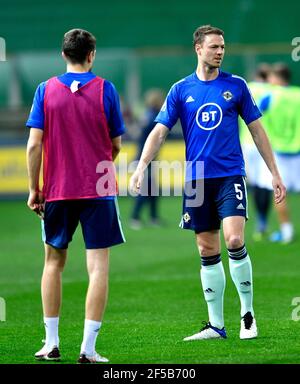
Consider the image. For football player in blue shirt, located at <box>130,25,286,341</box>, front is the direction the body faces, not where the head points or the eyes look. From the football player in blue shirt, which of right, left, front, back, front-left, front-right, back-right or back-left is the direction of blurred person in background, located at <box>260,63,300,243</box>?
back

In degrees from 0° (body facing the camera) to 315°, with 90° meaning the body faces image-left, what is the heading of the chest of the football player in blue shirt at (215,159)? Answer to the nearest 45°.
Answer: approximately 0°

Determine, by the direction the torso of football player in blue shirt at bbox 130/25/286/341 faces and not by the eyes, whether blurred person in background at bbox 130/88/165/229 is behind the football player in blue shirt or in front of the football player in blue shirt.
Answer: behind

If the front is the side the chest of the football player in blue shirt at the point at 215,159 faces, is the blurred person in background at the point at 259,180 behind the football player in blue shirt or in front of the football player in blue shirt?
behind
